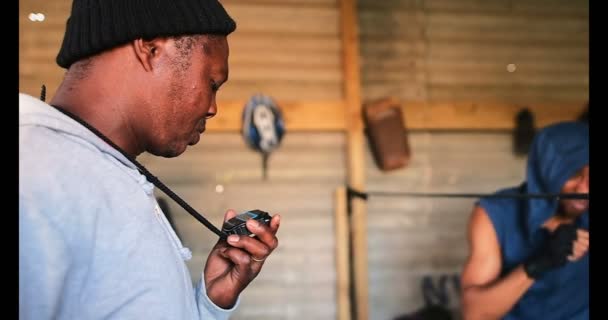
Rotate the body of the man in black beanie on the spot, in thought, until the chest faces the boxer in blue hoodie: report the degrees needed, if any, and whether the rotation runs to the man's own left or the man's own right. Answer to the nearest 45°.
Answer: approximately 45° to the man's own left

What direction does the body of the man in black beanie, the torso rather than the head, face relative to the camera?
to the viewer's right

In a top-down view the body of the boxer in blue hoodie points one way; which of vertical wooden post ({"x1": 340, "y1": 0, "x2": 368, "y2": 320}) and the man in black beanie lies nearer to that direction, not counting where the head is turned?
the man in black beanie

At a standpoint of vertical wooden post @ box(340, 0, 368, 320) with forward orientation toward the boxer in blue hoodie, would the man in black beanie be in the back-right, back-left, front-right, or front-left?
front-right

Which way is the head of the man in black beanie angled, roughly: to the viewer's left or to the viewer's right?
to the viewer's right

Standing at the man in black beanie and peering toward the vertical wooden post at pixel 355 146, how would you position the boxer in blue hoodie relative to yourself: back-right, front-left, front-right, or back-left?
front-right
